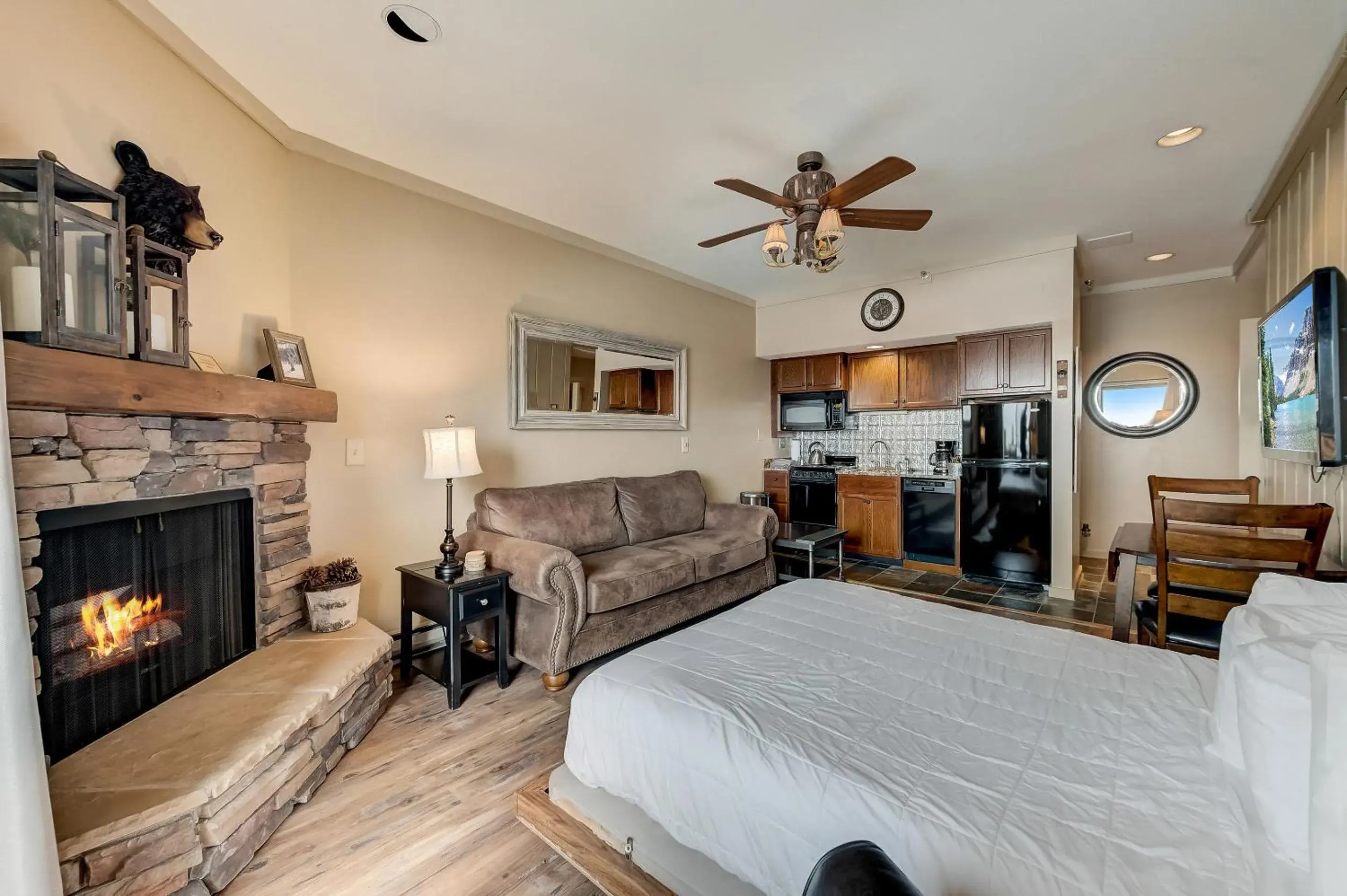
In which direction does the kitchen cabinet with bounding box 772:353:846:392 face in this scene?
toward the camera

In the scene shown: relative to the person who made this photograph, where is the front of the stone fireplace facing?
facing the viewer and to the right of the viewer

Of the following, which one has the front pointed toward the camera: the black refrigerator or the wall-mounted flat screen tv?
the black refrigerator

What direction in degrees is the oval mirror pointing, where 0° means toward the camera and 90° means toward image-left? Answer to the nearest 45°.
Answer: approximately 0°

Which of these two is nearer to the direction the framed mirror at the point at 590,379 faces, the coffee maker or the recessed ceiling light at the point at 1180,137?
the recessed ceiling light

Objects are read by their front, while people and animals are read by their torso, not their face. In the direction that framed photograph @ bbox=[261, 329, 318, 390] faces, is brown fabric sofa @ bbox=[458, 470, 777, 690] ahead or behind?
ahead

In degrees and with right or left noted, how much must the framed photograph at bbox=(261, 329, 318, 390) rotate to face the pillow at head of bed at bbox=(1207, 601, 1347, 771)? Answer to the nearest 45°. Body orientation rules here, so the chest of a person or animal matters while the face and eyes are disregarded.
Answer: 0° — it already faces it

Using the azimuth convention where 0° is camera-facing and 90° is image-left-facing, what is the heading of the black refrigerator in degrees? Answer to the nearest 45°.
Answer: approximately 0°

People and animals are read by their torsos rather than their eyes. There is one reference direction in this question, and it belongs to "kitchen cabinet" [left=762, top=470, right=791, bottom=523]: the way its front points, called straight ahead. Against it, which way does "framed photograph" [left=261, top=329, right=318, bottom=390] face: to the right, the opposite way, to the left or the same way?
to the left

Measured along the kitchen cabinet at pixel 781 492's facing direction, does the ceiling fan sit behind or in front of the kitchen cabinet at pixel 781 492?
in front

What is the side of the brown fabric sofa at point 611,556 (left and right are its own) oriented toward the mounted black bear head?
right

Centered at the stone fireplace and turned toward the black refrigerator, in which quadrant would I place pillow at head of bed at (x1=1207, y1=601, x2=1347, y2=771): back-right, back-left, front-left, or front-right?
front-right

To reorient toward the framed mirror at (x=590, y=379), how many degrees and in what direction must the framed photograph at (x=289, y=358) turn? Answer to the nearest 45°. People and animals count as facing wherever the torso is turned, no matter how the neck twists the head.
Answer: approximately 45° to its left
